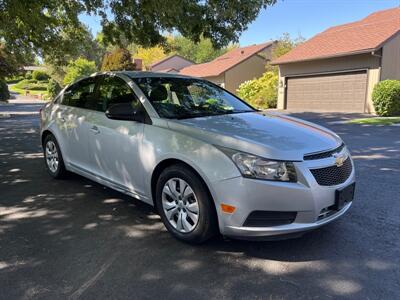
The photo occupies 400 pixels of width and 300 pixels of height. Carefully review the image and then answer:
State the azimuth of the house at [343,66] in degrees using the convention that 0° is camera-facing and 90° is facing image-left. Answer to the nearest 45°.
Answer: approximately 45°

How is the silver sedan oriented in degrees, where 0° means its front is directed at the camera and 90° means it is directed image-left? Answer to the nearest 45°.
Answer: approximately 315°

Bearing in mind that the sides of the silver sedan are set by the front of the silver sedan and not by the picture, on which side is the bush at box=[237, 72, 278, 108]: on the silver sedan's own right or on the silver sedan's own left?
on the silver sedan's own left

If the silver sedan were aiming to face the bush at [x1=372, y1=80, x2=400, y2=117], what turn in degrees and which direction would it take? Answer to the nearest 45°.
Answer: approximately 90° to its left

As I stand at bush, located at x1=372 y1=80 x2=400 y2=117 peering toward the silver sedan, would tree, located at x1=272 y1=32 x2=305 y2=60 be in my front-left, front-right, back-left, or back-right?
back-right

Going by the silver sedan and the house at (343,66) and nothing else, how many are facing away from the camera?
0

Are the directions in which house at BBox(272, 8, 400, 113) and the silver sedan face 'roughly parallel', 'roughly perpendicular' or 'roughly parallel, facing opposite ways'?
roughly perpendicular

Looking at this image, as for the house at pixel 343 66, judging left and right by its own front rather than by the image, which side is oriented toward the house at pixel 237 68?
right

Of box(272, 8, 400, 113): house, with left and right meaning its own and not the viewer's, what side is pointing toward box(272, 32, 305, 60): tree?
right
